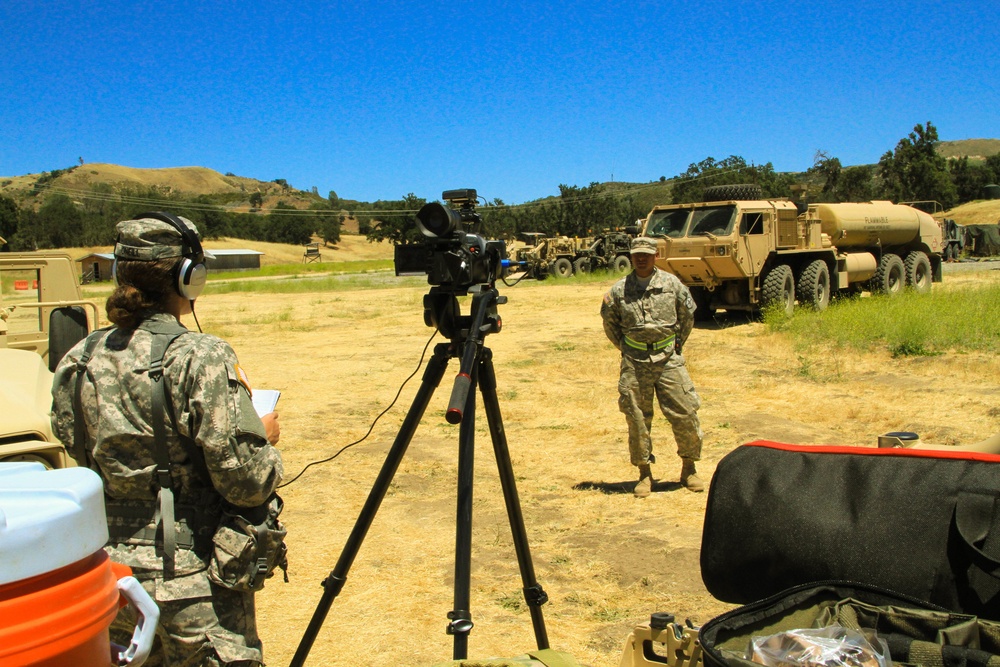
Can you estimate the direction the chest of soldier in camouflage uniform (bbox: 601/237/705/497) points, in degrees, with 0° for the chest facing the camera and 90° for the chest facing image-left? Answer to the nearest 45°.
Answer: approximately 0°

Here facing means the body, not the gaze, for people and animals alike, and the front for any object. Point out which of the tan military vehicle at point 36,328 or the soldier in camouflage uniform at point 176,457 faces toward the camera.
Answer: the tan military vehicle

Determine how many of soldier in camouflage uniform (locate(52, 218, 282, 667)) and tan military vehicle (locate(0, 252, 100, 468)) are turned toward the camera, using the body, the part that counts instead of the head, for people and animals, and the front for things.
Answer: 1

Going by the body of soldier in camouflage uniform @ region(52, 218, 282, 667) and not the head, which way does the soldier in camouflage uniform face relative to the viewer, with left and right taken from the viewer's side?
facing away from the viewer and to the right of the viewer

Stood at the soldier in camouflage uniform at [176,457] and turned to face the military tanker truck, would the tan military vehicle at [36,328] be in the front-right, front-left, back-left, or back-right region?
front-left

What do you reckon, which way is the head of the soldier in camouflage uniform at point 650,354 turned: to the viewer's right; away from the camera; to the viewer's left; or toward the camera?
toward the camera

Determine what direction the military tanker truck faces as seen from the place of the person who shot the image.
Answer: facing the viewer and to the left of the viewer

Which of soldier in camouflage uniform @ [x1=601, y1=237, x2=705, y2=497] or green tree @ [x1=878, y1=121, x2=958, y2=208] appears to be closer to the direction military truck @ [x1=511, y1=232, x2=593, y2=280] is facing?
the soldier in camouflage uniform

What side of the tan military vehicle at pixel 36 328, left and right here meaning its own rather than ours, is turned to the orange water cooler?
front

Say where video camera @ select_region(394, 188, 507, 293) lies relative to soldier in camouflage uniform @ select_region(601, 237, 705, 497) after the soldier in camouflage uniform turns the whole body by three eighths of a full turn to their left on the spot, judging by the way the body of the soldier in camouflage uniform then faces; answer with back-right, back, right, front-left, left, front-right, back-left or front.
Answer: back-right

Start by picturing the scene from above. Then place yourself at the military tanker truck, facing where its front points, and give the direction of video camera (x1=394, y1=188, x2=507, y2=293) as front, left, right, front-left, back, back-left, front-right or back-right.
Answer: front-left

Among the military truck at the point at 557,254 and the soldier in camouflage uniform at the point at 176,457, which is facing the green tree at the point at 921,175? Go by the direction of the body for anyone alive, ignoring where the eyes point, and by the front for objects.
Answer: the soldier in camouflage uniform

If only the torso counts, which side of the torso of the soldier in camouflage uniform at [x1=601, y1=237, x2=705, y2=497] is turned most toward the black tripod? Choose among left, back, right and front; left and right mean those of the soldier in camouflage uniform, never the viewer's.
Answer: front

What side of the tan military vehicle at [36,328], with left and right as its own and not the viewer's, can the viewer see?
front

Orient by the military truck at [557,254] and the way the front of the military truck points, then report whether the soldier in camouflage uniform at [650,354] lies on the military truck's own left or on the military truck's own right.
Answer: on the military truck's own left

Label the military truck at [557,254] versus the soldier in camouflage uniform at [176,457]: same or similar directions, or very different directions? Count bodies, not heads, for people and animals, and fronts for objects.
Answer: very different directions

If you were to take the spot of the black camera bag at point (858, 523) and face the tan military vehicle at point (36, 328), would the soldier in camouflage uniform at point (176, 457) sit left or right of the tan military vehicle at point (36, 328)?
left

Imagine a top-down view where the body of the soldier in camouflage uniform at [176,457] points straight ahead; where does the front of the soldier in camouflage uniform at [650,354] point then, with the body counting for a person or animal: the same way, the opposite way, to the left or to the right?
the opposite way
